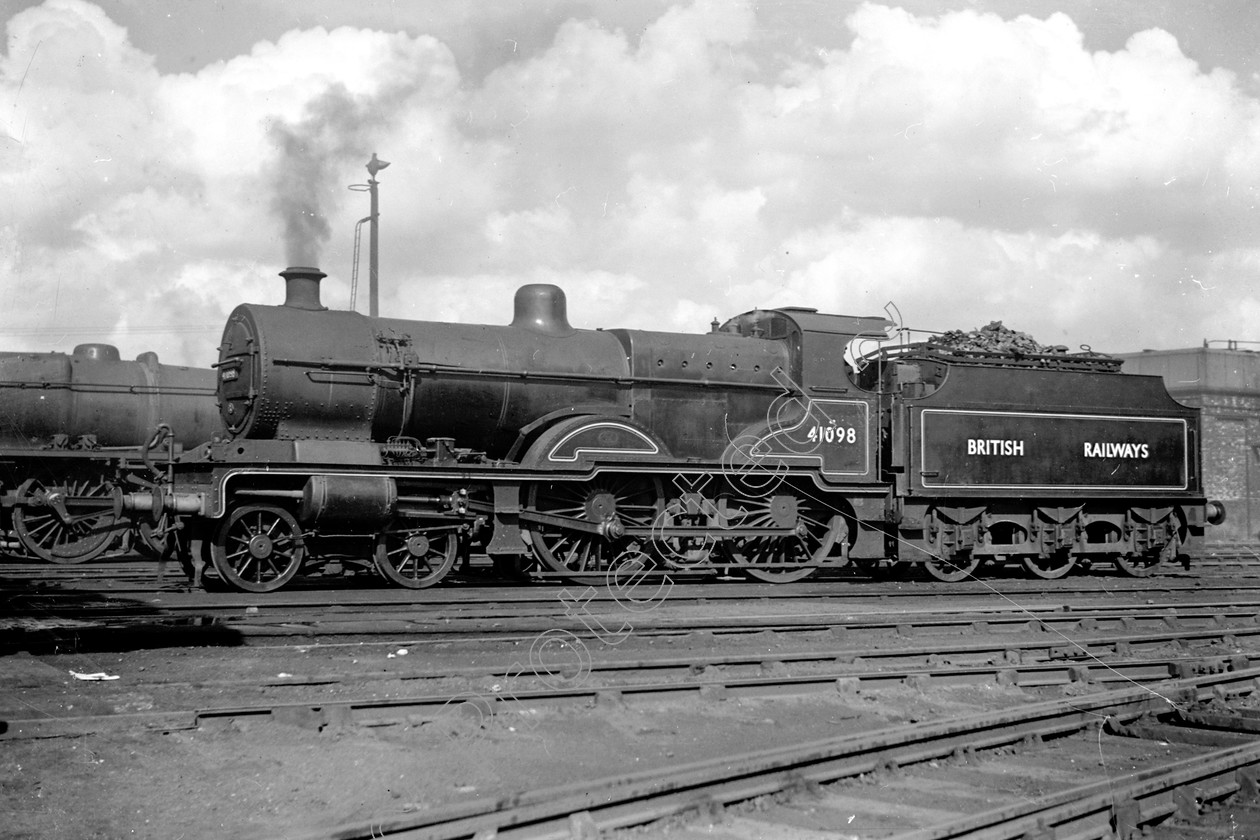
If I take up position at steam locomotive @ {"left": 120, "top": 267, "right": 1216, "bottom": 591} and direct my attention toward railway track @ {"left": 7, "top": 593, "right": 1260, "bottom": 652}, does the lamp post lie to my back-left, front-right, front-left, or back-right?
back-right

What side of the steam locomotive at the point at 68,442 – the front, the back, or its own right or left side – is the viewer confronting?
right

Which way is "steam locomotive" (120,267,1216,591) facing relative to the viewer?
to the viewer's left

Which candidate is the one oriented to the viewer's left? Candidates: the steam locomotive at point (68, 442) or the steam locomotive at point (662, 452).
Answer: the steam locomotive at point (662, 452)

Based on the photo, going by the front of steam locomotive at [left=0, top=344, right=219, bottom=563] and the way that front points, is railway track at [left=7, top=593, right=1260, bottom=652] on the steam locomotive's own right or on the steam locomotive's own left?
on the steam locomotive's own right

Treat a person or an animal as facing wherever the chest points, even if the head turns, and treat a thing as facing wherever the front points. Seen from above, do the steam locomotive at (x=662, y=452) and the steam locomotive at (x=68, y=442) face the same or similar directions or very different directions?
very different directions

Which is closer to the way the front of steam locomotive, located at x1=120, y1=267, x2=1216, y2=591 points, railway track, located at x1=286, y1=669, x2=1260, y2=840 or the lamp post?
the lamp post

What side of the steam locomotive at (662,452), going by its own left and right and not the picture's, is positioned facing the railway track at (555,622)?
left

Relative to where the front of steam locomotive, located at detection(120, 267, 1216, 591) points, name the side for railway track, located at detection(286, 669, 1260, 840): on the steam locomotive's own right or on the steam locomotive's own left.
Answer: on the steam locomotive's own left
